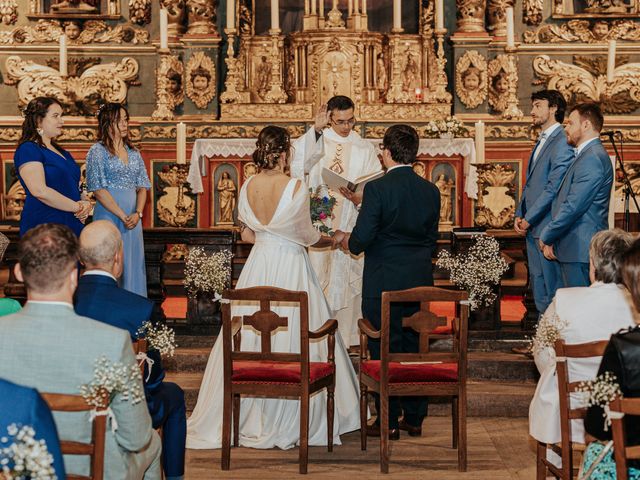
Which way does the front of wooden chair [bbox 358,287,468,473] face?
away from the camera

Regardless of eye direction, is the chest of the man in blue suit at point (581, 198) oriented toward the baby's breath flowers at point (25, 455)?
no

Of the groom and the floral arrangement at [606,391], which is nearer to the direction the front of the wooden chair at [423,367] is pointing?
the groom

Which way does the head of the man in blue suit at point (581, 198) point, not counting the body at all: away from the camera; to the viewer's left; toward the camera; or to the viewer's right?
to the viewer's left

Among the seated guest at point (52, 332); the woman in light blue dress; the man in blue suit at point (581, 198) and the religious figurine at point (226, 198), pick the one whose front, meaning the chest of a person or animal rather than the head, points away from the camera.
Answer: the seated guest

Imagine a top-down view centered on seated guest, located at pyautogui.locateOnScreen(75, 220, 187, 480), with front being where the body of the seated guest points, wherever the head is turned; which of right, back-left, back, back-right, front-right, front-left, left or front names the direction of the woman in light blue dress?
front-left

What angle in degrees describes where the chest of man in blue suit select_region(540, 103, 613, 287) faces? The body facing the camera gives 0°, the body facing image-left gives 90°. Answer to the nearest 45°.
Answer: approximately 90°

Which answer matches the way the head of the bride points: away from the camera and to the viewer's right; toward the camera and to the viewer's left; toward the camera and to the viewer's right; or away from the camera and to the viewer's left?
away from the camera and to the viewer's right

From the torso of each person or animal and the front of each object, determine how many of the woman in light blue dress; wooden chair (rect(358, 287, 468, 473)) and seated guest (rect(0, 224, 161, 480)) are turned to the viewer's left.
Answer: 0

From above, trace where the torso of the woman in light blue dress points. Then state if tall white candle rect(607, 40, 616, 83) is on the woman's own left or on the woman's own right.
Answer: on the woman's own left

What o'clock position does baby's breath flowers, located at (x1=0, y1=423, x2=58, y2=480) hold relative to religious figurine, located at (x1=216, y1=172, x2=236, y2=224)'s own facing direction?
The baby's breath flowers is roughly at 12 o'clock from the religious figurine.

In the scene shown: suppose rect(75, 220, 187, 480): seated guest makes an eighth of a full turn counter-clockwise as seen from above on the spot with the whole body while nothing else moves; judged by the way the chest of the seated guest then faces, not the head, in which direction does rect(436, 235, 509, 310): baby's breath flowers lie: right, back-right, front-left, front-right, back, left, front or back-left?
front-right

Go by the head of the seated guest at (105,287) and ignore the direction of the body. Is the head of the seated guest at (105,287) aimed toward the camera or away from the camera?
away from the camera

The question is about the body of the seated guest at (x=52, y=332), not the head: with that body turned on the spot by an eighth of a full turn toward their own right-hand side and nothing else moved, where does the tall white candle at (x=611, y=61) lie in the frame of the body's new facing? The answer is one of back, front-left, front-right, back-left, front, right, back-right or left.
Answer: front

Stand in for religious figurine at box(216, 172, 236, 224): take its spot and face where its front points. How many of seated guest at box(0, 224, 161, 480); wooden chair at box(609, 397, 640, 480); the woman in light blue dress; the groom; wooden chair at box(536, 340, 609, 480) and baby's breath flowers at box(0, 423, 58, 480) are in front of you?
6

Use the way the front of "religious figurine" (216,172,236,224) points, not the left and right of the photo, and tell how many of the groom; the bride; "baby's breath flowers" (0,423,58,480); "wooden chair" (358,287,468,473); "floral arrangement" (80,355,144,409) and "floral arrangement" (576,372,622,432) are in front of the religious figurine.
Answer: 6

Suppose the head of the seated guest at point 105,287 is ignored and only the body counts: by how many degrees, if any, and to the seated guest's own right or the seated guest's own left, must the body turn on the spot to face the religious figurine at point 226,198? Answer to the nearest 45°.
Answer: approximately 45° to the seated guest's own left

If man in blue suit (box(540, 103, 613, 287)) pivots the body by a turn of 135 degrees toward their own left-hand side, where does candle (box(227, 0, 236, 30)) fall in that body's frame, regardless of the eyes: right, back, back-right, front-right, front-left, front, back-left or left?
back

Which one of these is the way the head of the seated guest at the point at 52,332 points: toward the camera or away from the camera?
away from the camera
